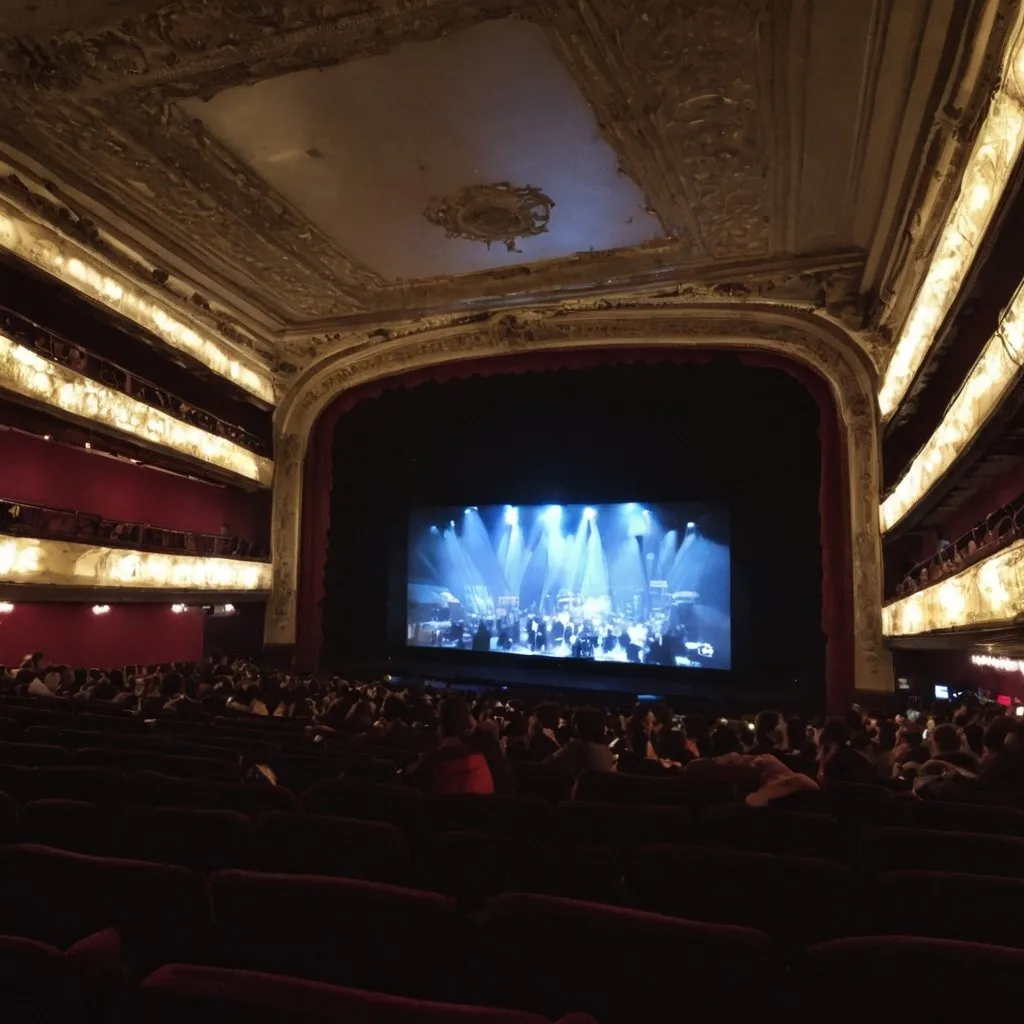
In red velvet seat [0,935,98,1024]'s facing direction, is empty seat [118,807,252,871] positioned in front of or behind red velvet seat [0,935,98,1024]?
in front

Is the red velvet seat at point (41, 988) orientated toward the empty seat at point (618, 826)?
no

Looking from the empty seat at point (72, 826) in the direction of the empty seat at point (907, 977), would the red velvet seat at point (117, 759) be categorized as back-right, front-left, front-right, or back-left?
back-left

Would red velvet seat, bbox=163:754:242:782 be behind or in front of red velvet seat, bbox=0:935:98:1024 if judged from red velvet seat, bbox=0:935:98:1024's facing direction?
in front

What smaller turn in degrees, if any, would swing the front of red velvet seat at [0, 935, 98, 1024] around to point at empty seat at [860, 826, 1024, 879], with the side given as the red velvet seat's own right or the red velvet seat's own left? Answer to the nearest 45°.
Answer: approximately 90° to the red velvet seat's own right

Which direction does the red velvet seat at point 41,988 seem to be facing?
away from the camera

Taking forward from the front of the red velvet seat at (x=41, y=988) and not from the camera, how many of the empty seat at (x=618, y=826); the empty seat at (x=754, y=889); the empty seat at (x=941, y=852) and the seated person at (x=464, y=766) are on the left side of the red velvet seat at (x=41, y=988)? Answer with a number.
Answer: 0

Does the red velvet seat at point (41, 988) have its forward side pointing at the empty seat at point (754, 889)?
no

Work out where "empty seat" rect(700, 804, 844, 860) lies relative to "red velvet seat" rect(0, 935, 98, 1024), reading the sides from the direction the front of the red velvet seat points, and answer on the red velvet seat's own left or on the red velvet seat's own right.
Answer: on the red velvet seat's own right

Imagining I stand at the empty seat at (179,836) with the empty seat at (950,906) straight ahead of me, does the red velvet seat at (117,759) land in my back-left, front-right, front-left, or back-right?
back-left

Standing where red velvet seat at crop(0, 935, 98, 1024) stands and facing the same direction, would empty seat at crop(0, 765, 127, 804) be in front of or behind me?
in front

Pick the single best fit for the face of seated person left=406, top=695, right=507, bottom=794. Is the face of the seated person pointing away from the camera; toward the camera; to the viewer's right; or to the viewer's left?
away from the camera

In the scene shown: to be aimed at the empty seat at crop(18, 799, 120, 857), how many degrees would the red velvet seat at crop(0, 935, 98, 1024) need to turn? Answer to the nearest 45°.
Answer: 0° — it already faces it

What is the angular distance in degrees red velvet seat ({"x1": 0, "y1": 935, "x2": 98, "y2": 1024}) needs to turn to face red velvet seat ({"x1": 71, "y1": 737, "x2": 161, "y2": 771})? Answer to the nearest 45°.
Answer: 0° — it already faces it

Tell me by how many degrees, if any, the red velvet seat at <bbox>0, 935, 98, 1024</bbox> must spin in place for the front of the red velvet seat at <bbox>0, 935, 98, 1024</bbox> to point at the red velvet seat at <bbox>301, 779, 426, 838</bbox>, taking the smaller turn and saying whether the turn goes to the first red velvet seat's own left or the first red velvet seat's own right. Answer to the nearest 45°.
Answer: approximately 45° to the first red velvet seat's own right

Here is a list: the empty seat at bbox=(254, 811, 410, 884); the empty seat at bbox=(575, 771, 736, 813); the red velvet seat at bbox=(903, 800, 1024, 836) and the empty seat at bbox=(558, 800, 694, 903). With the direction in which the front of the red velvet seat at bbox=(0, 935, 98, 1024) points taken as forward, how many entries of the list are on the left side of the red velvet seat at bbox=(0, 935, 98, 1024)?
0
